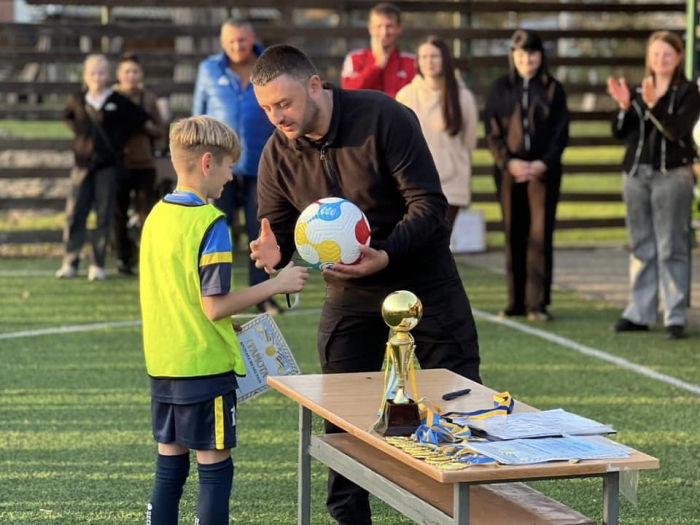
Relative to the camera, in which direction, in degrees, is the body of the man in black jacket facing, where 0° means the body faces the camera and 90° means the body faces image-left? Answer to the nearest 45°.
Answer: approximately 45°

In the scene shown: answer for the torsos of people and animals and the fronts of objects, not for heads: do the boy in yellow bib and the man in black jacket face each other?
yes

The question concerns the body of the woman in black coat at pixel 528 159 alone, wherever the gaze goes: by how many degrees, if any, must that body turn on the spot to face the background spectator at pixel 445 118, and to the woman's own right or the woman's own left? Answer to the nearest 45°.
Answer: approximately 90° to the woman's own right

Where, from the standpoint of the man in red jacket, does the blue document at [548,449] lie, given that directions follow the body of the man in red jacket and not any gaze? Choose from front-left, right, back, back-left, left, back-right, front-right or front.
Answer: front

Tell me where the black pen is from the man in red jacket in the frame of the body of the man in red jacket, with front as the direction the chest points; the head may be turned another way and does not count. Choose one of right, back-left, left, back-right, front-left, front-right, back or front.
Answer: front

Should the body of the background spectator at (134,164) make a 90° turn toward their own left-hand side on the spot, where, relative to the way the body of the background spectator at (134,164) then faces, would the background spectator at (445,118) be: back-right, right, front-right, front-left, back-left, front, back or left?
front-right

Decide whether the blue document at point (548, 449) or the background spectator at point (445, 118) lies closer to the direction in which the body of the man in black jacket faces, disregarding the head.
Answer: the blue document

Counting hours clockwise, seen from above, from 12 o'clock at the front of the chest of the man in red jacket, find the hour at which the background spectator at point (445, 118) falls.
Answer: The background spectator is roughly at 10 o'clock from the man in red jacket.

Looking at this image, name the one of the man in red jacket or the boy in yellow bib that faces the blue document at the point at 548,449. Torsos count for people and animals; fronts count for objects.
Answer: the man in red jacket

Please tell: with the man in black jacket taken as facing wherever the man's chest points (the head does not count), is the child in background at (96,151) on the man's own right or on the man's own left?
on the man's own right

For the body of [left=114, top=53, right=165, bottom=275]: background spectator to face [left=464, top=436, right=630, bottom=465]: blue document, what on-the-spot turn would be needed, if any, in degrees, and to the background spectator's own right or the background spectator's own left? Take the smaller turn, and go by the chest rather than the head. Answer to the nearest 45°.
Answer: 0° — they already face it

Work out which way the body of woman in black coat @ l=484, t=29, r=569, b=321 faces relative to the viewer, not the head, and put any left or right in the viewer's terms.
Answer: facing the viewer

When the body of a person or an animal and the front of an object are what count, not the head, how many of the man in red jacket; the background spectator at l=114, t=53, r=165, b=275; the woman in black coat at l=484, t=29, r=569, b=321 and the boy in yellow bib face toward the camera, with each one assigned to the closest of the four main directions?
3

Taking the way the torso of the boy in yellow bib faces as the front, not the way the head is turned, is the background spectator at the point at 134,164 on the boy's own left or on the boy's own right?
on the boy's own left

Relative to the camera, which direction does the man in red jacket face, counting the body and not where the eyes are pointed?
toward the camera

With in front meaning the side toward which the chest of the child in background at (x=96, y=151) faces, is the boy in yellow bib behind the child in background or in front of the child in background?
in front

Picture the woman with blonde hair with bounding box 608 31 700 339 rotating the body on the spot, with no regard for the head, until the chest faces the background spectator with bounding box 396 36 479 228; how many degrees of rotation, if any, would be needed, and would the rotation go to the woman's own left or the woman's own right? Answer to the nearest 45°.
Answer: approximately 45° to the woman's own right
